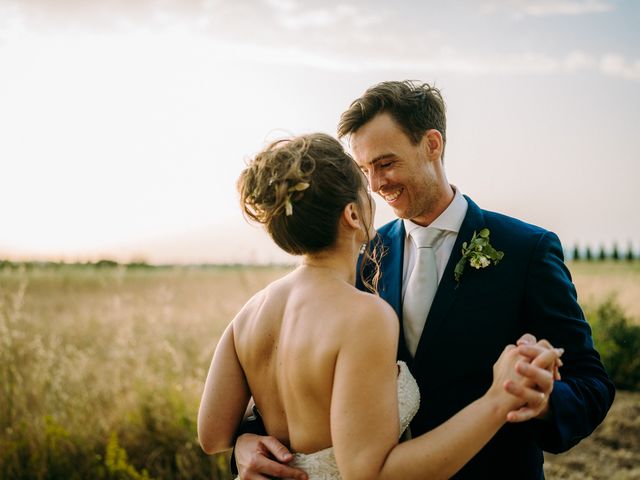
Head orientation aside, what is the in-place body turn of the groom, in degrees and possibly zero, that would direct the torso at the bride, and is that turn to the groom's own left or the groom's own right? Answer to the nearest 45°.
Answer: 0° — they already face them

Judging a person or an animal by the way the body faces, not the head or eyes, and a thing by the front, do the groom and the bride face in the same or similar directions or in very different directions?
very different directions

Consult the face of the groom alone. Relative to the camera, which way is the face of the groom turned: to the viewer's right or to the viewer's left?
to the viewer's left

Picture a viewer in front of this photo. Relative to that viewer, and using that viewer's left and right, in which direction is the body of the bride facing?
facing away from the viewer and to the right of the viewer

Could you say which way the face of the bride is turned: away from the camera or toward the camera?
away from the camera

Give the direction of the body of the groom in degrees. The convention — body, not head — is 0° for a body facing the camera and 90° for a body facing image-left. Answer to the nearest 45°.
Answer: approximately 45°
